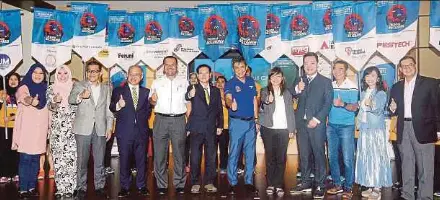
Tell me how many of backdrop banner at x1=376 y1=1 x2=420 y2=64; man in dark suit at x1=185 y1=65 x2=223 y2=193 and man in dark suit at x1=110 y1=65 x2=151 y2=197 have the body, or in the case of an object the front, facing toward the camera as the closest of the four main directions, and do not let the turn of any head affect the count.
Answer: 3

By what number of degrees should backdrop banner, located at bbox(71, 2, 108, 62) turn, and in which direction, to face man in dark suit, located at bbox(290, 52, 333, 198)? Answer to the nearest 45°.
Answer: approximately 45° to its left

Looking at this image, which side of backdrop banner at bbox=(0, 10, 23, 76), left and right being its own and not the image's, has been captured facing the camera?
front

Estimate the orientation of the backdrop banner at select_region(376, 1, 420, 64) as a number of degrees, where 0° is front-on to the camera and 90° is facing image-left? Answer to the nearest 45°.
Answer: approximately 0°

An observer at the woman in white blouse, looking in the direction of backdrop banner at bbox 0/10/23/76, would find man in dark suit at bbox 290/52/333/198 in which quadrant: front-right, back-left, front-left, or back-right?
back-right

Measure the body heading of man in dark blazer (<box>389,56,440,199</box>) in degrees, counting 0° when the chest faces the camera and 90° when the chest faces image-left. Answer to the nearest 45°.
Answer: approximately 45°

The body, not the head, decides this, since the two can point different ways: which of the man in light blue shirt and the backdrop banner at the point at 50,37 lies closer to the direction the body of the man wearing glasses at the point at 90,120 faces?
the man in light blue shirt

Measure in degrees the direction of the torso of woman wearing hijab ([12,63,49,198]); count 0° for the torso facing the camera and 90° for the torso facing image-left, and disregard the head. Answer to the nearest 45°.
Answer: approximately 315°

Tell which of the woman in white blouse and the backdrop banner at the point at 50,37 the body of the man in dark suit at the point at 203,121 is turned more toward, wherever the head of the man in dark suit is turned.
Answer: the woman in white blouse
